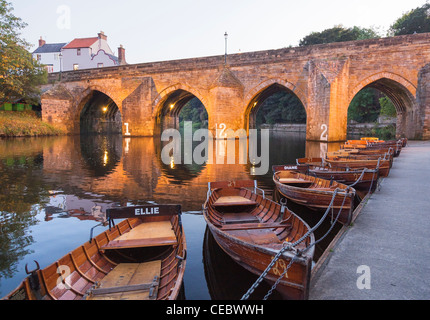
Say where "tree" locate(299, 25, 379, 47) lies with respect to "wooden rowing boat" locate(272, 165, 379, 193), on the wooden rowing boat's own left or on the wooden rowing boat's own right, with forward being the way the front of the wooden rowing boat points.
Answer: on the wooden rowing boat's own left

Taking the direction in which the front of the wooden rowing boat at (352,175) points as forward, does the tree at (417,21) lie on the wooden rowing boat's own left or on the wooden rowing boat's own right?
on the wooden rowing boat's own left

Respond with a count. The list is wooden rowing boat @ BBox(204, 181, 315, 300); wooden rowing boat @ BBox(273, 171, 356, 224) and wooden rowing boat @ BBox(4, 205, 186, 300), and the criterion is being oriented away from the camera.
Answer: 0

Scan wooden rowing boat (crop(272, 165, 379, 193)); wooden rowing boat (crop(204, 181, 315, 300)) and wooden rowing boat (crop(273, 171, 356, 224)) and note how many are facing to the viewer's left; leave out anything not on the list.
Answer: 0

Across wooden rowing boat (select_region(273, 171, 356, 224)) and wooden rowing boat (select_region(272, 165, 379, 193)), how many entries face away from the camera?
0

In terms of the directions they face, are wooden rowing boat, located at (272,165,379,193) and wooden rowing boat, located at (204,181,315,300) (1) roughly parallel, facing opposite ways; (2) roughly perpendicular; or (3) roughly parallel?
roughly parallel

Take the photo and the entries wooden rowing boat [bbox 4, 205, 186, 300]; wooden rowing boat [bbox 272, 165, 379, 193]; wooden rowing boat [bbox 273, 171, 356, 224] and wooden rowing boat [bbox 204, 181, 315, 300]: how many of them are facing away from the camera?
0

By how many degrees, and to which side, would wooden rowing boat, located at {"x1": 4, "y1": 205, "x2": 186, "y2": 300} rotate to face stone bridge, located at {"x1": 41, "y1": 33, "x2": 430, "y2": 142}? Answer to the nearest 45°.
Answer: approximately 180°

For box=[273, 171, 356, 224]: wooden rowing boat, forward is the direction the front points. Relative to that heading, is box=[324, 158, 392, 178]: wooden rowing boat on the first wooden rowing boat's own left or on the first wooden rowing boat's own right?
on the first wooden rowing boat's own left

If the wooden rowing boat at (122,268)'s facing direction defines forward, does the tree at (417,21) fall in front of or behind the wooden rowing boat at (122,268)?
behind

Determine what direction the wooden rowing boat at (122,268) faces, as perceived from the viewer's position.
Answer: facing the viewer and to the left of the viewer

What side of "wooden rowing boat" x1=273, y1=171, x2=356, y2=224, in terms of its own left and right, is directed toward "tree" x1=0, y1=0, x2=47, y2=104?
back
